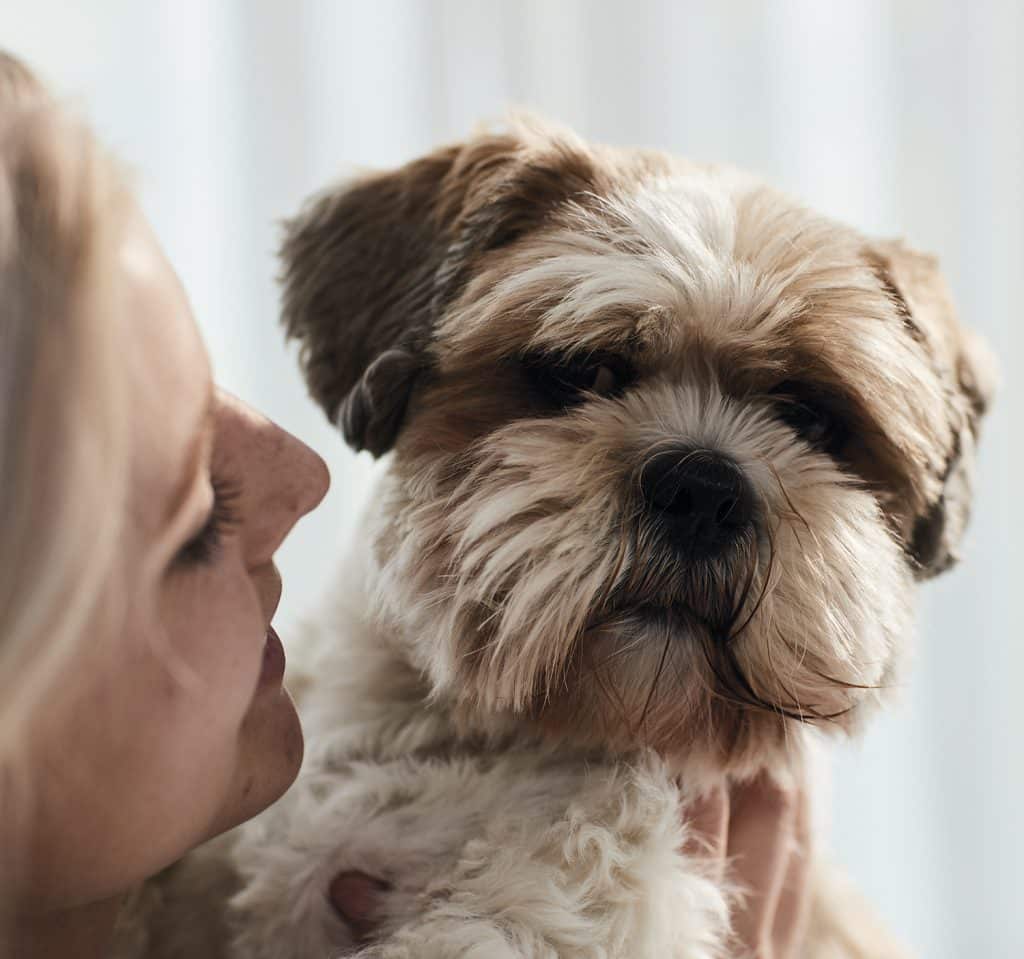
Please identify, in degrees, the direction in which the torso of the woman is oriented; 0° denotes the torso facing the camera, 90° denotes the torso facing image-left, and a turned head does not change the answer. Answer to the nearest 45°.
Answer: approximately 270°

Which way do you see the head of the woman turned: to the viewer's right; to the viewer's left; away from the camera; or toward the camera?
to the viewer's right
